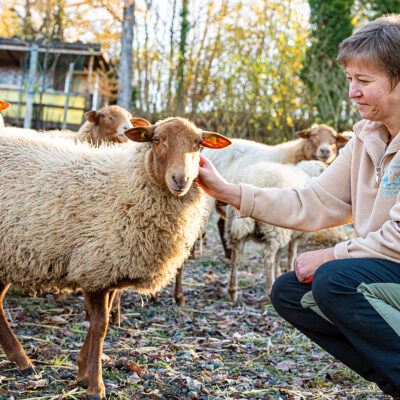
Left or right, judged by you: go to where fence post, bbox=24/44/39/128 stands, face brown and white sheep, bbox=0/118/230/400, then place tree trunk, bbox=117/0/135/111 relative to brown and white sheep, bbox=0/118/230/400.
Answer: left

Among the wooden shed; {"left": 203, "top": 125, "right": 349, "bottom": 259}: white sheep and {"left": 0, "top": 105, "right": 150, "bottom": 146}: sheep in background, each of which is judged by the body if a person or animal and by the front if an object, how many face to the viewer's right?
2

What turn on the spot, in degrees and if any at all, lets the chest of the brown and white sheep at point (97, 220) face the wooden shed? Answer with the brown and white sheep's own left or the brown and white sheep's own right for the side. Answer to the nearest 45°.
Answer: approximately 135° to the brown and white sheep's own left

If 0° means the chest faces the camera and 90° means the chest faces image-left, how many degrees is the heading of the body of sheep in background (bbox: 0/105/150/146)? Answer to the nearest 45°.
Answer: approximately 270°

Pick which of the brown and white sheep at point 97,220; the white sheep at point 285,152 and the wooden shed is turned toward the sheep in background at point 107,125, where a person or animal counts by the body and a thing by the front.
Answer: the wooden shed

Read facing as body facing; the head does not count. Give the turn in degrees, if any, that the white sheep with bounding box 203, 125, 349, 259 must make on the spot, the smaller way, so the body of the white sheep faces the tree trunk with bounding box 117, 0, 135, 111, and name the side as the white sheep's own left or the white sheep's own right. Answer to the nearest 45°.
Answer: approximately 135° to the white sheep's own left

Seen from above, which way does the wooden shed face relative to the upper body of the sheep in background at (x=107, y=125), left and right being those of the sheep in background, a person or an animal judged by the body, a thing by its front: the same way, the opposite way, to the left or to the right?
to the right

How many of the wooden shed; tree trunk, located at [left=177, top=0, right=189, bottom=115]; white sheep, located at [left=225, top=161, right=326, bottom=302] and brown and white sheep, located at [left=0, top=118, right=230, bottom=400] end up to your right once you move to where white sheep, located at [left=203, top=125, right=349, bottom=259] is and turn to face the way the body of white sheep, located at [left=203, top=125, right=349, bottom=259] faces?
2

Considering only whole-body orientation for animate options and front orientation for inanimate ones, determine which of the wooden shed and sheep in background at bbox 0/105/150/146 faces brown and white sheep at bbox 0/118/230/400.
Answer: the wooden shed

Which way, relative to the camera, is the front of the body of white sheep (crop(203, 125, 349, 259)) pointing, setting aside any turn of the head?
to the viewer's right

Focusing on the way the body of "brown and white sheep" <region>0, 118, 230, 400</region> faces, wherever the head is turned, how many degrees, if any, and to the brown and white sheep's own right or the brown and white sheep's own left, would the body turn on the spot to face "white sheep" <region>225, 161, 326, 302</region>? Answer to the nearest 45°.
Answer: approximately 90° to the brown and white sheep's own left

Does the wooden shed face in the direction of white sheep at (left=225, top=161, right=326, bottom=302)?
yes

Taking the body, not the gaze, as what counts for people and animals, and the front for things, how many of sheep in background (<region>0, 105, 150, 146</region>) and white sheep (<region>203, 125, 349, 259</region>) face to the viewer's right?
2

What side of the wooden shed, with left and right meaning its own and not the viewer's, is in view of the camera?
front
